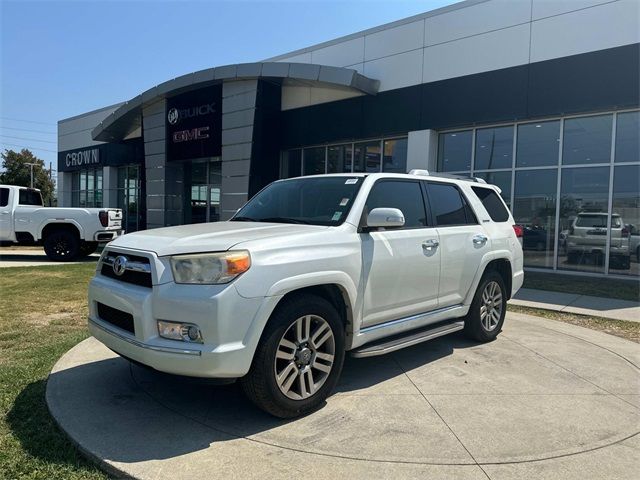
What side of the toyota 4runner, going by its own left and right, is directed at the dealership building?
back

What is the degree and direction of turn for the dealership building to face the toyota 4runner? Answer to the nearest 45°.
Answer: approximately 45° to its left

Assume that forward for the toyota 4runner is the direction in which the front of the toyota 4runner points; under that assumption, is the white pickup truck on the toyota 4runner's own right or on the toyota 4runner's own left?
on the toyota 4runner's own right

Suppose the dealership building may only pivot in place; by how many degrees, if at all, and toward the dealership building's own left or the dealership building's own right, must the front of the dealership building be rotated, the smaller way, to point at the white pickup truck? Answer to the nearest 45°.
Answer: approximately 45° to the dealership building's own right

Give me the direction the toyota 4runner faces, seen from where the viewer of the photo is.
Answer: facing the viewer and to the left of the viewer

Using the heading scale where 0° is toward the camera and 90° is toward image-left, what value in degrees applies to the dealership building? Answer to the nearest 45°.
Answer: approximately 45°
